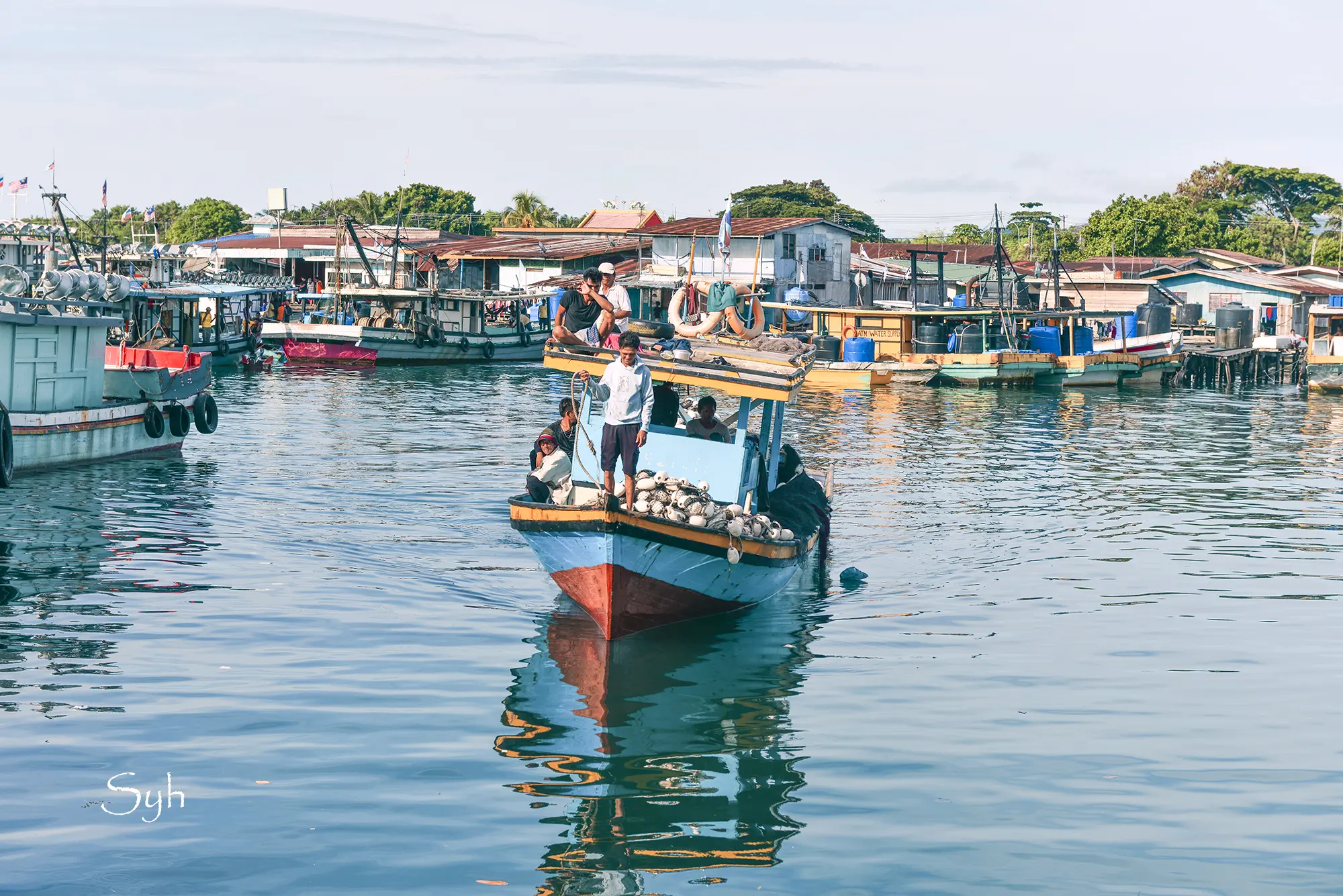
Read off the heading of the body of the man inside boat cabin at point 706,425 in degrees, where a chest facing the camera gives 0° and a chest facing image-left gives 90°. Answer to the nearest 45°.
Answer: approximately 0°

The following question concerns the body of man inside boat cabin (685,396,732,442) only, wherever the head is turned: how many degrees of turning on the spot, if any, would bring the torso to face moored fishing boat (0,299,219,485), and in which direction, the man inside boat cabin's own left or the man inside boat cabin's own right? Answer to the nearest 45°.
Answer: approximately 135° to the man inside boat cabin's own right

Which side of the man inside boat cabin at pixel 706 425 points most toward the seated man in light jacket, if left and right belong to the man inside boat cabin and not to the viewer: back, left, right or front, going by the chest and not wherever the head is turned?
front

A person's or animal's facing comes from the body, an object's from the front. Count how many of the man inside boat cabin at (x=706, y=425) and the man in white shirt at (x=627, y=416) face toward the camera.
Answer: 2

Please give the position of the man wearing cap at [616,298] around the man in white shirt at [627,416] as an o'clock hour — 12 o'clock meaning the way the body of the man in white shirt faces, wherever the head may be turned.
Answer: The man wearing cap is roughly at 6 o'clock from the man in white shirt.

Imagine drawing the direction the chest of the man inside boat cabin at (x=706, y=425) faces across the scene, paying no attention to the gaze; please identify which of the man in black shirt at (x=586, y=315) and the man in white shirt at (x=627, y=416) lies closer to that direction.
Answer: the man in white shirt
